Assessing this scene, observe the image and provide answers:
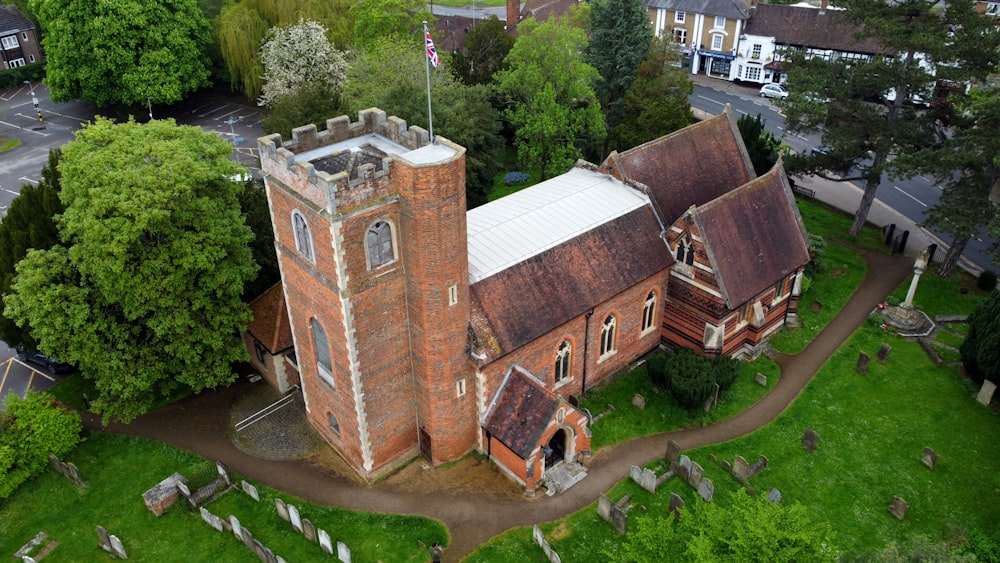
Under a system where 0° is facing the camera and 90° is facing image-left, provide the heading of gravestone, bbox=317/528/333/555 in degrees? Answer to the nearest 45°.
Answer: approximately 45°

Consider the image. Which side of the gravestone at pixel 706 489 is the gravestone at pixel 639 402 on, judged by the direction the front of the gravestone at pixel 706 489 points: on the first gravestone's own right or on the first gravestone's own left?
on the first gravestone's own right

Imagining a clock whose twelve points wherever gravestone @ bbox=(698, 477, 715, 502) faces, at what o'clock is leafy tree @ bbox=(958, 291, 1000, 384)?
The leafy tree is roughly at 6 o'clock from the gravestone.

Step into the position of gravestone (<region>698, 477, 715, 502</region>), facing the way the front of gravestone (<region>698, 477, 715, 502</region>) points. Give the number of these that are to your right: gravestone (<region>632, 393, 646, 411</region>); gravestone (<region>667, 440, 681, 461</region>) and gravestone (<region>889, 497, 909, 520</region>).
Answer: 2

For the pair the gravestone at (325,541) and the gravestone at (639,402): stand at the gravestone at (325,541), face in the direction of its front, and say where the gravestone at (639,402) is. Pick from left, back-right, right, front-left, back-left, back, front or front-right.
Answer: back-left

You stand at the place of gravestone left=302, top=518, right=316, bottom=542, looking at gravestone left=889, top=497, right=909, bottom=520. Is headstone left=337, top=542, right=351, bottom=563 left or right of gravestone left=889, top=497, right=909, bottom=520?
right

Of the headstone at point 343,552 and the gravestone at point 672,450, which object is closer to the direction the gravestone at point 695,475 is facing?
the headstone

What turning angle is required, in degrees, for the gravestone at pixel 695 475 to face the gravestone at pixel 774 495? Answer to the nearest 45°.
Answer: approximately 135° to its left

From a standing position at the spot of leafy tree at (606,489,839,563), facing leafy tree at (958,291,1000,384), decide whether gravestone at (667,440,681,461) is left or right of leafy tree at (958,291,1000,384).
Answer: left

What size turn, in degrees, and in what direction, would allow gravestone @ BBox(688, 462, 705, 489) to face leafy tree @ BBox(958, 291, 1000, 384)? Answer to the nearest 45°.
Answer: approximately 180°

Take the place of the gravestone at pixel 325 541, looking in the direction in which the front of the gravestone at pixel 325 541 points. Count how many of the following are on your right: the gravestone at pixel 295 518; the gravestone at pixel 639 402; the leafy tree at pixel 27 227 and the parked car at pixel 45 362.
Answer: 3
